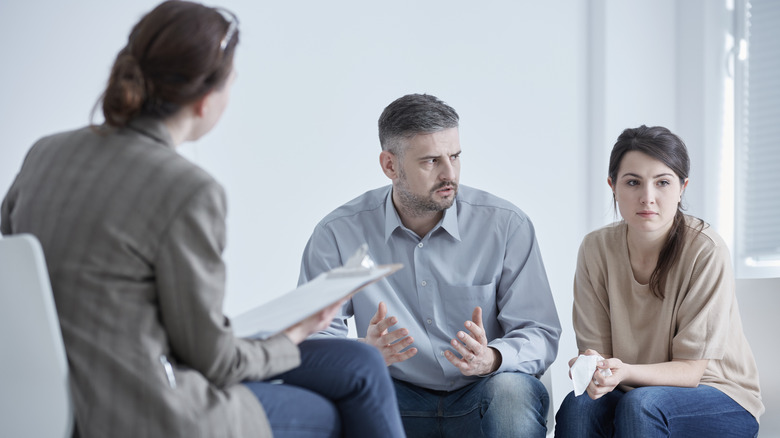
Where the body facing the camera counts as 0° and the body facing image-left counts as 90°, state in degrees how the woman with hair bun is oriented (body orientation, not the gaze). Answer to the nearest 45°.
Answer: approximately 225°

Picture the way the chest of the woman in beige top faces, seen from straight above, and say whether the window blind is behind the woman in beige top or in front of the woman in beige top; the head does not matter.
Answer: behind

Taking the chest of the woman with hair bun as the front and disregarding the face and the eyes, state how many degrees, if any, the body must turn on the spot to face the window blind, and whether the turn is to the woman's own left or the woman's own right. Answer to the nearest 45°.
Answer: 0° — they already face it

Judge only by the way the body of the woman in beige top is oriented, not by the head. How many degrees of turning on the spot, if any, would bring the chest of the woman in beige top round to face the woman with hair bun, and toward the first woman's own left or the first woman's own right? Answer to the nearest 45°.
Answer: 0° — they already face them

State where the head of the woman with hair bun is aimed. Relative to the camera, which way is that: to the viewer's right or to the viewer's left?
to the viewer's right

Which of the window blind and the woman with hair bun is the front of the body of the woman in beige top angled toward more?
the woman with hair bun
